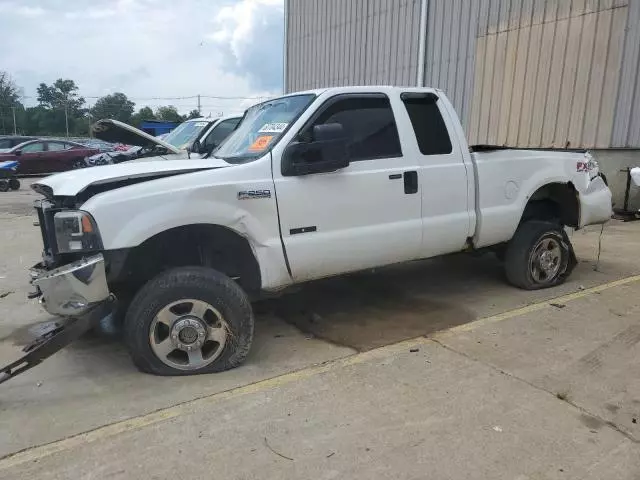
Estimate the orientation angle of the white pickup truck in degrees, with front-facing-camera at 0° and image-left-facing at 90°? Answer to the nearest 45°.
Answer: approximately 45°

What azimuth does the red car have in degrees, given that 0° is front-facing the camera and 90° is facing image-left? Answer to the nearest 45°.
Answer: approximately 90°

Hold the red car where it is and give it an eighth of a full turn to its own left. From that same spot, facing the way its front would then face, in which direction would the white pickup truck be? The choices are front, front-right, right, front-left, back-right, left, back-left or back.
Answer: front-left
